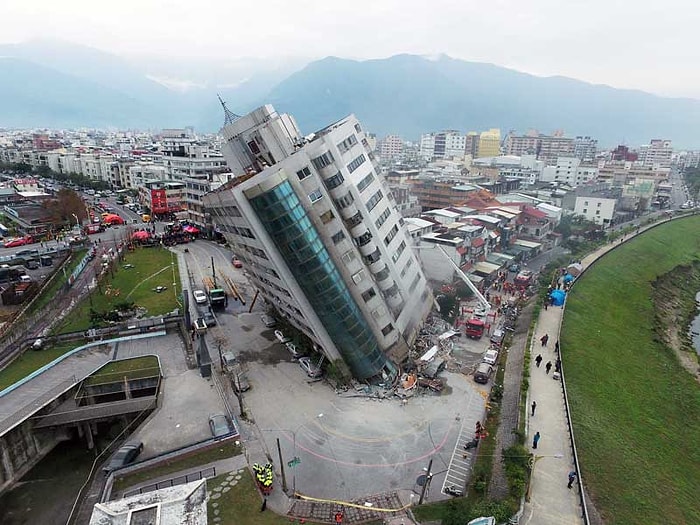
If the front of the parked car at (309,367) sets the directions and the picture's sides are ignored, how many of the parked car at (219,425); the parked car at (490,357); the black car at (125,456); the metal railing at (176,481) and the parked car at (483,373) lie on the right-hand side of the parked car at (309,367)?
3

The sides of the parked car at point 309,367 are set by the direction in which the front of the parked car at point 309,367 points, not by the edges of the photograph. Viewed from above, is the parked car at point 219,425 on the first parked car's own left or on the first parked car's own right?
on the first parked car's own right

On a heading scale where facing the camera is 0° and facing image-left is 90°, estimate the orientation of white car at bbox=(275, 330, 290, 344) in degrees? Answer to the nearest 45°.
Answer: approximately 315°

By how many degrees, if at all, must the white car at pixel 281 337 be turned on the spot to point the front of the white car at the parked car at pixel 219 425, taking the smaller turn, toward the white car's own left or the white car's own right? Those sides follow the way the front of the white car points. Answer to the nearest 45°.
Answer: approximately 45° to the white car's own right

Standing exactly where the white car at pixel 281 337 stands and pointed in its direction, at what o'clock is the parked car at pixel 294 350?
The parked car is roughly at 1 o'clock from the white car.
